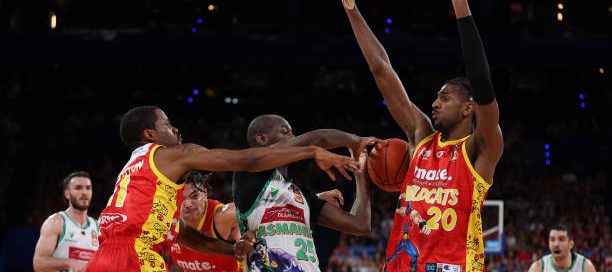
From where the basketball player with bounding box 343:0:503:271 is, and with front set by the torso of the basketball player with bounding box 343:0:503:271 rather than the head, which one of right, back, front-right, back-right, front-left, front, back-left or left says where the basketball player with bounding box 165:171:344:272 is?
right

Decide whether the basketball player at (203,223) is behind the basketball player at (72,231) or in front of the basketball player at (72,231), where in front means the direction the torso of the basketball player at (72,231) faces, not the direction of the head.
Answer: in front

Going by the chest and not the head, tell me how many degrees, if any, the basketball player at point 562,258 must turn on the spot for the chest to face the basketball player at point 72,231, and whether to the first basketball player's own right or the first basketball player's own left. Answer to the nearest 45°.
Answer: approximately 45° to the first basketball player's own right

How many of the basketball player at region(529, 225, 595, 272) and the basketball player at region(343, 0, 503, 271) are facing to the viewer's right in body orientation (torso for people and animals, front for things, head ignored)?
0

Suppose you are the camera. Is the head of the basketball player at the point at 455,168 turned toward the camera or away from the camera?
toward the camera

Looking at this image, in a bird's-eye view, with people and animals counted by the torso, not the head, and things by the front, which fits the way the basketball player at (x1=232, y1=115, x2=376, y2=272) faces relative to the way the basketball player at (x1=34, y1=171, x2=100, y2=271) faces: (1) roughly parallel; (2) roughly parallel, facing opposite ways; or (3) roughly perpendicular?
roughly parallel

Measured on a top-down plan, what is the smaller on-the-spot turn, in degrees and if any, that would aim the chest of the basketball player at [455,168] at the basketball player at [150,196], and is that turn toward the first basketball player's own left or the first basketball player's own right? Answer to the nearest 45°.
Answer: approximately 45° to the first basketball player's own right

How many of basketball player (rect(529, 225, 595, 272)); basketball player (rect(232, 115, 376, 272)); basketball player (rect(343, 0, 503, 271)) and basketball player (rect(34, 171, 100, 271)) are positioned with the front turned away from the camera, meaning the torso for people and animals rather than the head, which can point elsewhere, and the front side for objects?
0

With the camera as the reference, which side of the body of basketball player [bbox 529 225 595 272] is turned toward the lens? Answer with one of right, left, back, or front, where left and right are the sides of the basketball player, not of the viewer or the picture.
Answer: front

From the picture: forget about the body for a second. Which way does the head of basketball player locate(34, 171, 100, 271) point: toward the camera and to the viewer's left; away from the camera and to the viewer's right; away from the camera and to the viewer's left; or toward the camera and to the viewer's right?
toward the camera and to the viewer's right

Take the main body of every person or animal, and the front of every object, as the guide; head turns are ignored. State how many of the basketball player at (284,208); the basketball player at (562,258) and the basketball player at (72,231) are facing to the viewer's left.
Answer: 0

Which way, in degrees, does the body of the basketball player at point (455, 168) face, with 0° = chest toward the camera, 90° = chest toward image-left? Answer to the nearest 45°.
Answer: approximately 45°

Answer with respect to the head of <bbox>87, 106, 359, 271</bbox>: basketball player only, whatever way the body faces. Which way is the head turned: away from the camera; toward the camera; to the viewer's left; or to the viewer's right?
to the viewer's right
